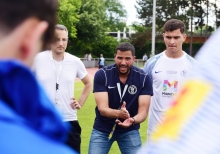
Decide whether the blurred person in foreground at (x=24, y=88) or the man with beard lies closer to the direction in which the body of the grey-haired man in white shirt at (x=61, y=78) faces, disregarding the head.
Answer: the blurred person in foreground

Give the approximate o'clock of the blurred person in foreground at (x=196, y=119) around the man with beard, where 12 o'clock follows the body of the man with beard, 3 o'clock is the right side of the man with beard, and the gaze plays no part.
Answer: The blurred person in foreground is roughly at 12 o'clock from the man with beard.

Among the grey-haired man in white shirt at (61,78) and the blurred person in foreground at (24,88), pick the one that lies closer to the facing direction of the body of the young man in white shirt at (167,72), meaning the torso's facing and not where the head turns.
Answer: the blurred person in foreground

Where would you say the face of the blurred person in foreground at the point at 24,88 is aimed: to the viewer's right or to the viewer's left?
to the viewer's right

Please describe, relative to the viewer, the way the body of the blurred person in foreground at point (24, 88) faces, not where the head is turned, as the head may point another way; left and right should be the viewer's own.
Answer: facing away from the viewer and to the right of the viewer

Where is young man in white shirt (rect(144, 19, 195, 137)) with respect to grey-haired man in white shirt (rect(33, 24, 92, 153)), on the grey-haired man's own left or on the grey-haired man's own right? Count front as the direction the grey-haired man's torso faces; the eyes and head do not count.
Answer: on the grey-haired man's own left

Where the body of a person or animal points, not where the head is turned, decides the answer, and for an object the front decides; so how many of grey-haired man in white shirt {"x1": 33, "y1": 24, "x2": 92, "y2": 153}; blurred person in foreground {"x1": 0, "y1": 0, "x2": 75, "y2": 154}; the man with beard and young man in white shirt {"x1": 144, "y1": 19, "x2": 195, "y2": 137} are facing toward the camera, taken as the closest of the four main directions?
3

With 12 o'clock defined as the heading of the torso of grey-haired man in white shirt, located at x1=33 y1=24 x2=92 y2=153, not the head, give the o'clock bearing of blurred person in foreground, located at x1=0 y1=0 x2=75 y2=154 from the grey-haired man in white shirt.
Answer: The blurred person in foreground is roughly at 12 o'clock from the grey-haired man in white shirt.

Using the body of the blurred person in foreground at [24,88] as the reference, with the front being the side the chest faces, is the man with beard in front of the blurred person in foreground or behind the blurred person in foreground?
in front

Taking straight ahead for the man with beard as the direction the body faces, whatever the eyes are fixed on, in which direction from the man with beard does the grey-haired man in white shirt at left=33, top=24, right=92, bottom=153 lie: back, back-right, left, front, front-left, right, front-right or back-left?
right

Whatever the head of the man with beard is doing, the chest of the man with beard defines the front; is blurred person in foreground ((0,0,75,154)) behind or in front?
in front

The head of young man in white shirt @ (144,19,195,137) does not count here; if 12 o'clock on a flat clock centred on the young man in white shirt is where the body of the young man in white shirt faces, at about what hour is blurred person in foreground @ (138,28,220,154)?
The blurred person in foreground is roughly at 12 o'clock from the young man in white shirt.
